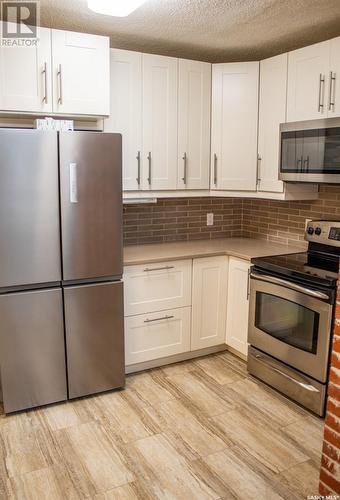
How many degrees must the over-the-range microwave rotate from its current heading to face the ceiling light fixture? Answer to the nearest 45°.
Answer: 0° — it already faces it

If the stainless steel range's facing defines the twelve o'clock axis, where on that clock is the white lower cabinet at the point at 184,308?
The white lower cabinet is roughly at 2 o'clock from the stainless steel range.

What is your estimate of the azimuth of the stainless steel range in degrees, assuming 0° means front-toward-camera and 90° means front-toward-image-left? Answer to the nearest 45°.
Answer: approximately 45°

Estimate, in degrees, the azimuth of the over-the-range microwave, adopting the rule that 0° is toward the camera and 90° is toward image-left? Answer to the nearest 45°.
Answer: approximately 45°
